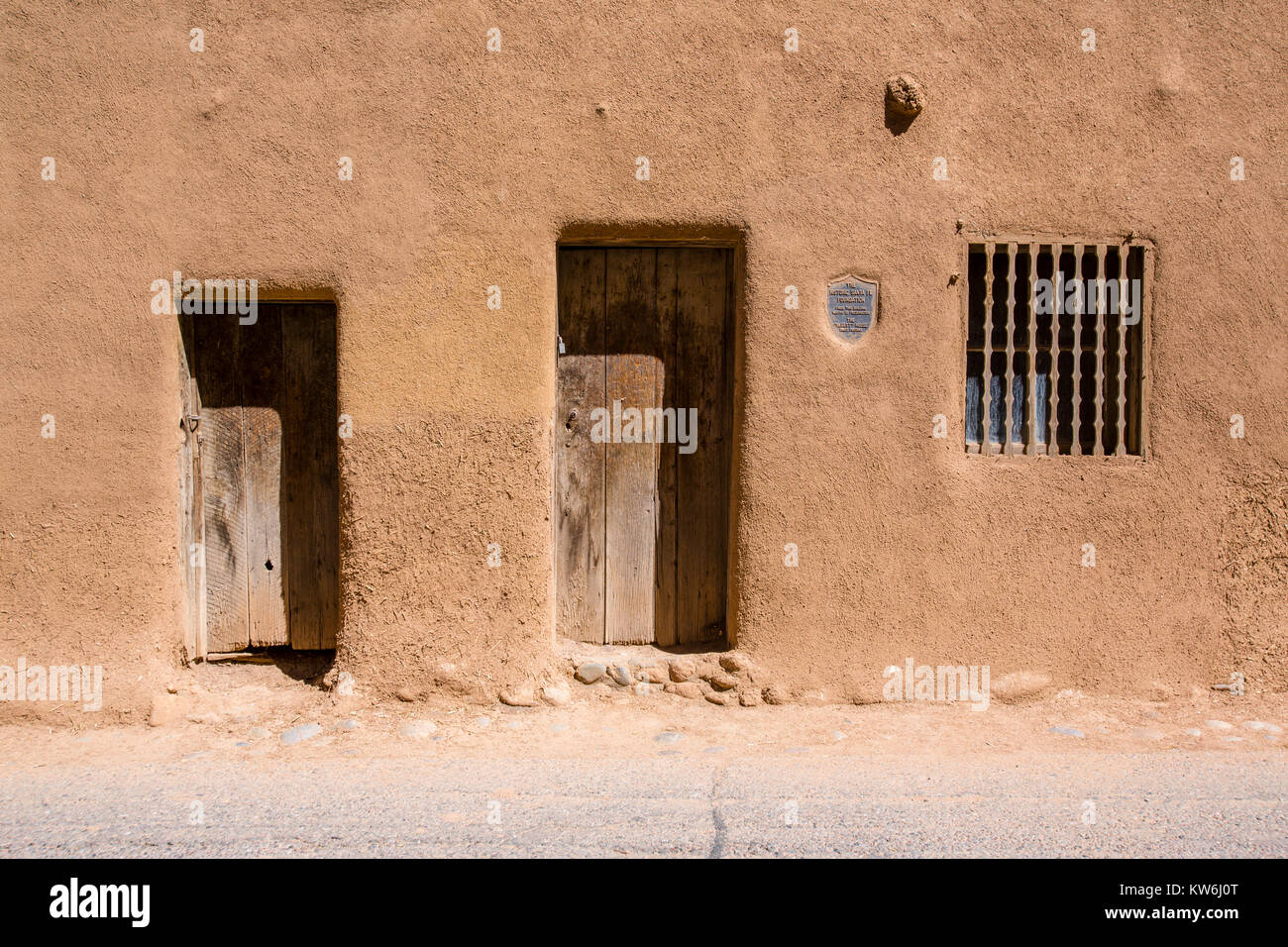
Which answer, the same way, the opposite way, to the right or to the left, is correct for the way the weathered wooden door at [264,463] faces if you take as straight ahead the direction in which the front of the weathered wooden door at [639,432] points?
the same way

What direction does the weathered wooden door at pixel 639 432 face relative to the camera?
toward the camera

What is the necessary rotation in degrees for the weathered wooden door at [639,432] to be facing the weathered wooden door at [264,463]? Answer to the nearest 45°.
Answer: approximately 90° to its right

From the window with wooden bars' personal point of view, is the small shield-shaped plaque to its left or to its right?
on its right

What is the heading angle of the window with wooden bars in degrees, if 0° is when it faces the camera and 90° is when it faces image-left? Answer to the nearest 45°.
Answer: approximately 0°

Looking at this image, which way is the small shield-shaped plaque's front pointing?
toward the camera

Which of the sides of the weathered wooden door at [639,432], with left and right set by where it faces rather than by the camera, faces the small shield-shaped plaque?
left

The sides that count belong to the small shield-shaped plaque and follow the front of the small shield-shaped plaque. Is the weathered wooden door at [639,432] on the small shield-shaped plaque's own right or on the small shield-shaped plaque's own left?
on the small shield-shaped plaque's own right

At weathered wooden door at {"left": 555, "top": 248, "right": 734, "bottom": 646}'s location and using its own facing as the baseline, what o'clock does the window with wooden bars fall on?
The window with wooden bars is roughly at 9 o'clock from the weathered wooden door.

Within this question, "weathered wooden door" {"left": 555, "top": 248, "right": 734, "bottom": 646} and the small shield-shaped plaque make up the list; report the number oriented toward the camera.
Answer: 2

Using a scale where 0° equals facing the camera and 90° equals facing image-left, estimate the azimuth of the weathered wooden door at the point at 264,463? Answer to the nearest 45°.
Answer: approximately 0°

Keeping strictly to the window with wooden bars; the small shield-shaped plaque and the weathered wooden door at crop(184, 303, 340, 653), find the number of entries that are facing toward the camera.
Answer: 3
